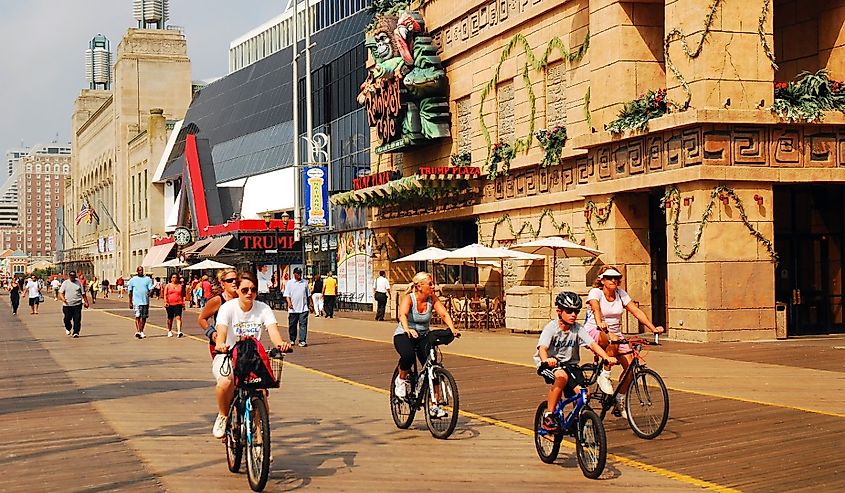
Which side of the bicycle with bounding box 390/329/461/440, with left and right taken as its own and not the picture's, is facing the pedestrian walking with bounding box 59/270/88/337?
back

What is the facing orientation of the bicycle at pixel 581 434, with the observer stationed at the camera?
facing the viewer and to the right of the viewer

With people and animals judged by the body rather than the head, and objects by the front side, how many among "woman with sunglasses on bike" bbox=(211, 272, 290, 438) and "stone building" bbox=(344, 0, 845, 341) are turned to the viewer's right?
0

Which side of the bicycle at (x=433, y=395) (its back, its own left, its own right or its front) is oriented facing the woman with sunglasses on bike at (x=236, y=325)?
right

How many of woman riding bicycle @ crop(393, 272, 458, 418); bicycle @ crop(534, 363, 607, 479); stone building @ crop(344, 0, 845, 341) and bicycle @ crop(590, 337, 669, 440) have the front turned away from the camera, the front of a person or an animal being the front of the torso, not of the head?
0

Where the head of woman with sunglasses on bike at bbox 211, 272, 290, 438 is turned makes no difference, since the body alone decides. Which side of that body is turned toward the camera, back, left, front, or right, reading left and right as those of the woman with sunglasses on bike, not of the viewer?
front

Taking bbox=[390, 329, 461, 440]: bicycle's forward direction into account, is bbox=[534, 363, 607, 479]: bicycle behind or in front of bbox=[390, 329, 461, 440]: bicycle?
in front

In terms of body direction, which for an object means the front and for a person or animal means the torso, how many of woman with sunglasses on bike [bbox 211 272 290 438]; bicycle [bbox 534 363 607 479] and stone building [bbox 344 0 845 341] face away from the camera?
0

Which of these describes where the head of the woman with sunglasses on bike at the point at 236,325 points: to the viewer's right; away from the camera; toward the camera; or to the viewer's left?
toward the camera

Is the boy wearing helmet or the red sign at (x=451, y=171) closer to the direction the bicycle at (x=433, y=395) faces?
the boy wearing helmet

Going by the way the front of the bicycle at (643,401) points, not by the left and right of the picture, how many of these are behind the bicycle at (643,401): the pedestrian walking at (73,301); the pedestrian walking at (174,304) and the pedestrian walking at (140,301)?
3

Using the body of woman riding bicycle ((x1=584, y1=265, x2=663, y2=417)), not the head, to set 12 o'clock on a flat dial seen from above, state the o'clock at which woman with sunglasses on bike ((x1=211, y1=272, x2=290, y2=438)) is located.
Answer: The woman with sunglasses on bike is roughly at 3 o'clock from the woman riding bicycle.
